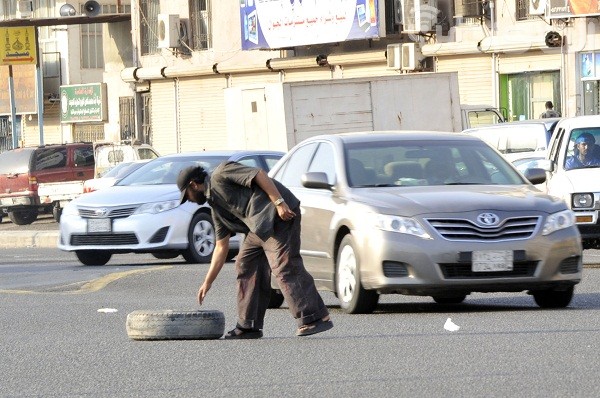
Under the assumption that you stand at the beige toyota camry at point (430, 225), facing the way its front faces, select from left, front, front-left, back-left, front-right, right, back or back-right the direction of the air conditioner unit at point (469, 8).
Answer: back-left

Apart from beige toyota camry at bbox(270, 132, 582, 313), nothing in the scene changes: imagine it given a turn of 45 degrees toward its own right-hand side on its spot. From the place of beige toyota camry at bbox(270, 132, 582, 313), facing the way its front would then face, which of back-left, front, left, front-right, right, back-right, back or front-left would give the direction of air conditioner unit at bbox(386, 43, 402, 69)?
back

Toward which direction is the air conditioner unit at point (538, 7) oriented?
toward the camera

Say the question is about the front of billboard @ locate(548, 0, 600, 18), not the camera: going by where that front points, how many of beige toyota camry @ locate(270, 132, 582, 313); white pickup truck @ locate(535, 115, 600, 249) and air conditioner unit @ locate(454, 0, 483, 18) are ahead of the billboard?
2

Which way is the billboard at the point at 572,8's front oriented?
toward the camera

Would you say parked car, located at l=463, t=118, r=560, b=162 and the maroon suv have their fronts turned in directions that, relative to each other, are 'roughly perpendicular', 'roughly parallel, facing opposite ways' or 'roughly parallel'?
roughly parallel

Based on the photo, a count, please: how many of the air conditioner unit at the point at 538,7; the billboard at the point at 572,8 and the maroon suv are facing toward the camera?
2

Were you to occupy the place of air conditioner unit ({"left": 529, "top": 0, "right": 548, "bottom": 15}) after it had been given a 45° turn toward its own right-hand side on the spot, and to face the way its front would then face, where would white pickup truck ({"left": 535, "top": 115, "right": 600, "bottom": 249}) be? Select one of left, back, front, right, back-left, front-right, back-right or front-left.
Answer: front-left

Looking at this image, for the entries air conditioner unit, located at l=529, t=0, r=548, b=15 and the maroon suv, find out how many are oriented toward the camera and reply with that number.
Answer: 1

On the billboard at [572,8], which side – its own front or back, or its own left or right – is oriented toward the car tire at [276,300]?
front

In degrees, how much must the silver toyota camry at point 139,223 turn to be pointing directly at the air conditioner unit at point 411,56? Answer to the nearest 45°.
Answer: approximately 135° to its right

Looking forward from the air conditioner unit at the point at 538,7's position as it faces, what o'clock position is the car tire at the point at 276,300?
The car tire is roughly at 12 o'clock from the air conditioner unit.

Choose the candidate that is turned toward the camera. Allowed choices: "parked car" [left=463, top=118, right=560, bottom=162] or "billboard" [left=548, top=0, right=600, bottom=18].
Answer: the billboard

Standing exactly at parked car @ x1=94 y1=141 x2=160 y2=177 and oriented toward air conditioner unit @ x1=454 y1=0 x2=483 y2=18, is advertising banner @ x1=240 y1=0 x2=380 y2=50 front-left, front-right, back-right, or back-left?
front-left
